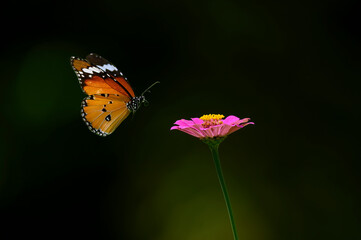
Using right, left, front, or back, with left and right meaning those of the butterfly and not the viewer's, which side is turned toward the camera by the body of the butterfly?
right
